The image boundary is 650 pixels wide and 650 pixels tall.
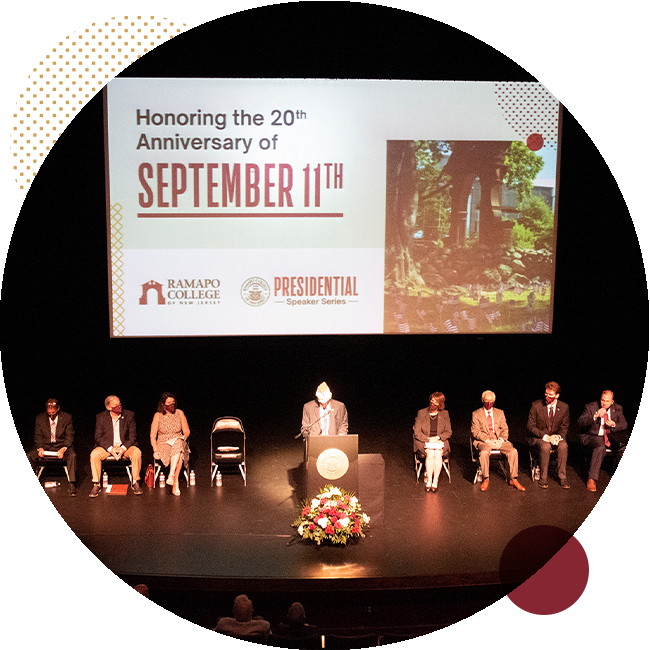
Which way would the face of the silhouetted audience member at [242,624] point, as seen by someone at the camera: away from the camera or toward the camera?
away from the camera

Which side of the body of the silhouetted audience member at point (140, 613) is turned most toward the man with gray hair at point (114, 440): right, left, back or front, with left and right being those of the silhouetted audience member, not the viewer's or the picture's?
front

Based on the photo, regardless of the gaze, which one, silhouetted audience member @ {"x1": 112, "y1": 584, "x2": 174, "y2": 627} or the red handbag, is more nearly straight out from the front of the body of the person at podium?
the silhouetted audience member

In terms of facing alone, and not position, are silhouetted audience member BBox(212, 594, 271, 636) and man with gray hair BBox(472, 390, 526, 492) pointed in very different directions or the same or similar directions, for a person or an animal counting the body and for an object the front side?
very different directions

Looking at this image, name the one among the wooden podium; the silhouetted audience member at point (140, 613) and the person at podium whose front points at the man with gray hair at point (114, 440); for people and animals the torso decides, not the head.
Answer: the silhouetted audience member

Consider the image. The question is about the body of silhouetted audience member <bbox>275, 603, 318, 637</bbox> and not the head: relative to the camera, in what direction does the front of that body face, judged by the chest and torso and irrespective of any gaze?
away from the camera

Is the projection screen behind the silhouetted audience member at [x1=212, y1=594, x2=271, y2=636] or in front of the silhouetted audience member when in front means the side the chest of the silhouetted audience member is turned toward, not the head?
in front

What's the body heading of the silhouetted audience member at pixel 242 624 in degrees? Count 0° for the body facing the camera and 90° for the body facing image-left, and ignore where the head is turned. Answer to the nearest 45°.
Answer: approximately 180°

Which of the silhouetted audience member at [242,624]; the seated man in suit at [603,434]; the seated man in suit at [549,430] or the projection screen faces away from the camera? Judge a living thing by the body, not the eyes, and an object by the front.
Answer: the silhouetted audience member

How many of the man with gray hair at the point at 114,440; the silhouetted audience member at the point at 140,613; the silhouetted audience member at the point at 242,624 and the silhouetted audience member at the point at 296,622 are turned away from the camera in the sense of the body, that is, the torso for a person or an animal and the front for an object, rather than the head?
3
